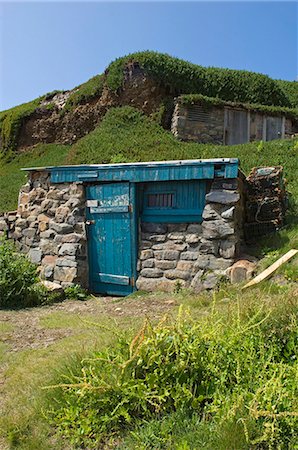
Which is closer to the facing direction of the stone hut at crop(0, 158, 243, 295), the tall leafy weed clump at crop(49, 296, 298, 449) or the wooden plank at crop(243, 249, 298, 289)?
the tall leafy weed clump

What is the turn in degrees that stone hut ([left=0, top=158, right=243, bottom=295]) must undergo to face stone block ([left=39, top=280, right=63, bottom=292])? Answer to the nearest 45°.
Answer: approximately 90° to its right

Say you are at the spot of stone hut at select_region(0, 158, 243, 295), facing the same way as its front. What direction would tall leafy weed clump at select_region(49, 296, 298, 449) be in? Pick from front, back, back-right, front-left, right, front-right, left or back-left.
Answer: front

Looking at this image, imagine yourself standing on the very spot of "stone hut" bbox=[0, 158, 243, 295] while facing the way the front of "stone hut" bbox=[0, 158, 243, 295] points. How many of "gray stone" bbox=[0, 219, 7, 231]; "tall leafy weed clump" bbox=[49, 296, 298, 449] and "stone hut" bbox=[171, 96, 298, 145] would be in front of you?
1

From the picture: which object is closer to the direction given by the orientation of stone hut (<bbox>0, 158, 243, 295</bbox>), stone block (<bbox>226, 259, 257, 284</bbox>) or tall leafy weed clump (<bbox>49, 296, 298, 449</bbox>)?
the tall leafy weed clump

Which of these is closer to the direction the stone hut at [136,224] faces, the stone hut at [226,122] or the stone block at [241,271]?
the stone block

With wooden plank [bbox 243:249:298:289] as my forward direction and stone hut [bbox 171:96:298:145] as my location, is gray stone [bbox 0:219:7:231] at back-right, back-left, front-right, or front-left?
front-right

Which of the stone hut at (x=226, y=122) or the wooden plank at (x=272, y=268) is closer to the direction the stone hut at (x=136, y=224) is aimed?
the wooden plank

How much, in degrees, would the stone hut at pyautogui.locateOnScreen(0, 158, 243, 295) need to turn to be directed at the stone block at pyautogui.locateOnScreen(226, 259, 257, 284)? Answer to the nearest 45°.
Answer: approximately 45° to its left

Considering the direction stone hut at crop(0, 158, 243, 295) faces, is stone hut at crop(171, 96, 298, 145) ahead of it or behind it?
behind

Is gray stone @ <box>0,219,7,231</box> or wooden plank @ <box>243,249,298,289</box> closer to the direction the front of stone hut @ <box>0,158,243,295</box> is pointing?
the wooden plank

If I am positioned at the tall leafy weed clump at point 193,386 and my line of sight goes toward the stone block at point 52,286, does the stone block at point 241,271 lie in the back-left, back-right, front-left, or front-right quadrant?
front-right

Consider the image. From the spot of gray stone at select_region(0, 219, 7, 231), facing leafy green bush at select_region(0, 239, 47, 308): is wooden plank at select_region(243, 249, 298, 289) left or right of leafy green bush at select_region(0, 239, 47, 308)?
left

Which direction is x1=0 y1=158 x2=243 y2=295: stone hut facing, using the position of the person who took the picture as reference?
facing the viewer
